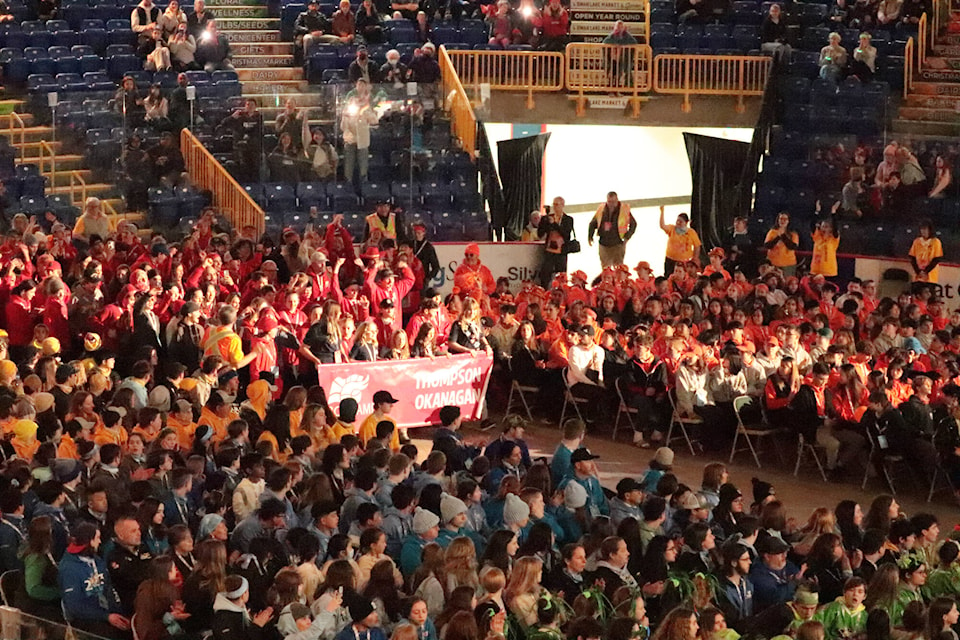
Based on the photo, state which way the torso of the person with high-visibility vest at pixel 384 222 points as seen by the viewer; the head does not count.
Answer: toward the camera

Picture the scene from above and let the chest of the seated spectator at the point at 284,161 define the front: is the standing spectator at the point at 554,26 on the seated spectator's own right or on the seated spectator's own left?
on the seated spectator's own left

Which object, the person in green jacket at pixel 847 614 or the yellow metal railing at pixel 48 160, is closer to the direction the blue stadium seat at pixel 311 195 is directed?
the person in green jacket

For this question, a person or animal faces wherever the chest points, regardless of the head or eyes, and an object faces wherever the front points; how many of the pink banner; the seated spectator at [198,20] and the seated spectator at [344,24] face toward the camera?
3

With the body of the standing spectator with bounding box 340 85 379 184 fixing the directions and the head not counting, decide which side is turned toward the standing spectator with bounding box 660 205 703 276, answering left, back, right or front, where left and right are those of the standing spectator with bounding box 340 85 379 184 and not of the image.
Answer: left

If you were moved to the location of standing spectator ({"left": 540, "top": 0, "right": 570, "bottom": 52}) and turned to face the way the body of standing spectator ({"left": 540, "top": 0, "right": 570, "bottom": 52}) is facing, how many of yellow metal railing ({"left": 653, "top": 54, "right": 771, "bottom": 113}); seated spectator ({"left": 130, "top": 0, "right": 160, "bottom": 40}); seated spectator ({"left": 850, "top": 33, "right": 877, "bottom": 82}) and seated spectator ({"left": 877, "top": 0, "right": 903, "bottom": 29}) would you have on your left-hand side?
3

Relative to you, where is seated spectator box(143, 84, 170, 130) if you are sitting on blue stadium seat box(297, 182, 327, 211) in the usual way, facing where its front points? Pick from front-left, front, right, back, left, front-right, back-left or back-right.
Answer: right

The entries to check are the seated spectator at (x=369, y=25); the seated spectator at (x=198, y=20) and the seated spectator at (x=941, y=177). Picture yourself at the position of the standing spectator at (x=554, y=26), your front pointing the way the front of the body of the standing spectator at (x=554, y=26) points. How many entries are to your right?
2

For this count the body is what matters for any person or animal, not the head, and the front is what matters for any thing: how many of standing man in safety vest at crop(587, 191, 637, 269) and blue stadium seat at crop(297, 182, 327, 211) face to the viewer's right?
0

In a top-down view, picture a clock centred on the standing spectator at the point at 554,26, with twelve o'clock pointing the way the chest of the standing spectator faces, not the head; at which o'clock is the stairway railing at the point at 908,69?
The stairway railing is roughly at 9 o'clock from the standing spectator.

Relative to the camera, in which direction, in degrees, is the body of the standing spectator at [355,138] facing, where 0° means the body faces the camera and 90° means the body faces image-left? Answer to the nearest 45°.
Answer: approximately 0°

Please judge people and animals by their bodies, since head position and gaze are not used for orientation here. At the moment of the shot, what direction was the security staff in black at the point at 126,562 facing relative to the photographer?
facing the viewer and to the right of the viewer

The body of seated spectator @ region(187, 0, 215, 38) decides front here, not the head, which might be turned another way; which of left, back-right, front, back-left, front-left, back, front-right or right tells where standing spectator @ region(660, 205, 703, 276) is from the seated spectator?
front-left

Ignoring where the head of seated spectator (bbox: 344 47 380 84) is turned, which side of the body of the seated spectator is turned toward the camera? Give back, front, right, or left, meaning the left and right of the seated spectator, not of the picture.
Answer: front
